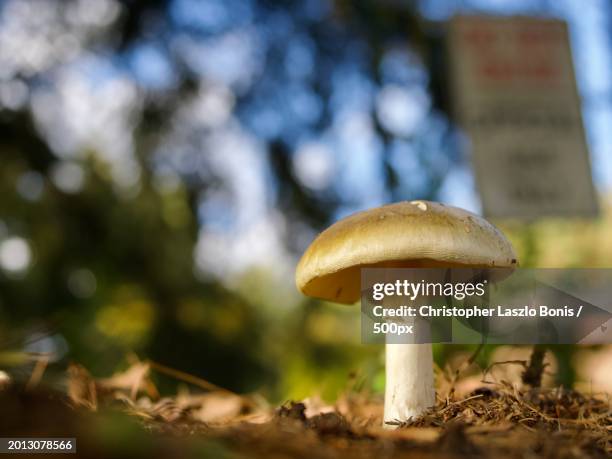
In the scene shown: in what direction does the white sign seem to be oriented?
toward the camera

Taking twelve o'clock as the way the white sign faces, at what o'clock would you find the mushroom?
The mushroom is roughly at 12 o'clock from the white sign.
